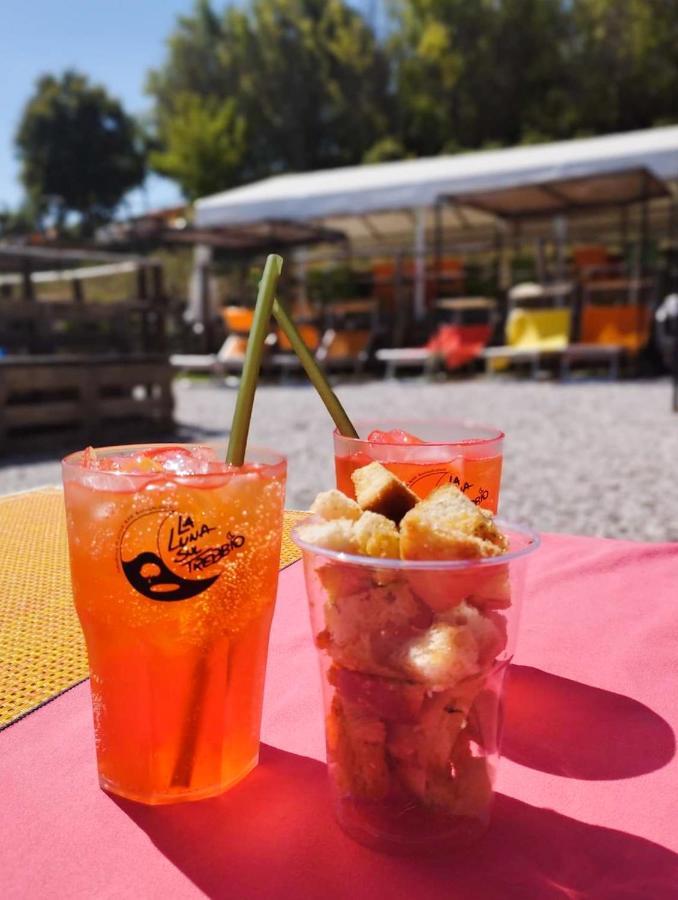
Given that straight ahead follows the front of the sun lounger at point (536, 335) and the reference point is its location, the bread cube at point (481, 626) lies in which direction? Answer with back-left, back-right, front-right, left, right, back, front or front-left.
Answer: front-left

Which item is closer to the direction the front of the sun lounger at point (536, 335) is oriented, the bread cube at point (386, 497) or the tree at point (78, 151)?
the bread cube

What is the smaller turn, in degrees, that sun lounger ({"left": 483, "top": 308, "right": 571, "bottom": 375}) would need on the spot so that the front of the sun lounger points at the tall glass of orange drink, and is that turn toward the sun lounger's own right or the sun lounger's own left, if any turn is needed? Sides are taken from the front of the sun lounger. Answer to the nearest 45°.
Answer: approximately 45° to the sun lounger's own left

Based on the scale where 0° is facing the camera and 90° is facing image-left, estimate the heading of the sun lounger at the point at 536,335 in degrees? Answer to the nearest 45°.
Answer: approximately 45°

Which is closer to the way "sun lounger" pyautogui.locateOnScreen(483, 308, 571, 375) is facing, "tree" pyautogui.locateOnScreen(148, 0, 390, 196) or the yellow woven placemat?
the yellow woven placemat

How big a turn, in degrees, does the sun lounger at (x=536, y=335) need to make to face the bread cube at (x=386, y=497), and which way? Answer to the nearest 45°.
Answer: approximately 45° to its left

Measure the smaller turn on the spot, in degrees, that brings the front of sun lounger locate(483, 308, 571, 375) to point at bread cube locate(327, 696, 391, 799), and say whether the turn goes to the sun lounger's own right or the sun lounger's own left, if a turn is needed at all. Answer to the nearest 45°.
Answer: approximately 45° to the sun lounger's own left

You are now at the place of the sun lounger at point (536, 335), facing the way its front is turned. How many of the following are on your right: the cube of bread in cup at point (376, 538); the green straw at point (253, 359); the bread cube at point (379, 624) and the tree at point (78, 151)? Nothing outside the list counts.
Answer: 1

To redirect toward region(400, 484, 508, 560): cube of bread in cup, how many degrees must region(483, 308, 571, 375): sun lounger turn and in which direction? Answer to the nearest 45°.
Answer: approximately 45° to its left

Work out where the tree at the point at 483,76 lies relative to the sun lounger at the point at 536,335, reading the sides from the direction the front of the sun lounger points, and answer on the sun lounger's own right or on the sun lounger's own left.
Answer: on the sun lounger's own right

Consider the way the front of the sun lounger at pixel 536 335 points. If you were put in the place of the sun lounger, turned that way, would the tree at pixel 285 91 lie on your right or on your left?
on your right

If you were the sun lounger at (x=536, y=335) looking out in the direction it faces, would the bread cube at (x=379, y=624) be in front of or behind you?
in front
